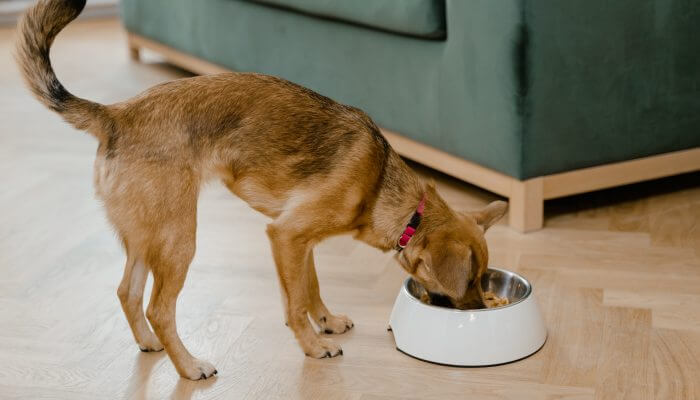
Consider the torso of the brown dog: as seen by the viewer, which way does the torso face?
to the viewer's right

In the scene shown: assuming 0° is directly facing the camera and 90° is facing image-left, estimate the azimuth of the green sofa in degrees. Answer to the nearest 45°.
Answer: approximately 45°

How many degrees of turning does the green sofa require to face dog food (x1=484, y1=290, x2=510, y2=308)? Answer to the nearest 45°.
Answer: approximately 45° to its left

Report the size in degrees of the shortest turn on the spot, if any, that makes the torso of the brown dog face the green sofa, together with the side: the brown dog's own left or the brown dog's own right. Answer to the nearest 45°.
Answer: approximately 45° to the brown dog's own left

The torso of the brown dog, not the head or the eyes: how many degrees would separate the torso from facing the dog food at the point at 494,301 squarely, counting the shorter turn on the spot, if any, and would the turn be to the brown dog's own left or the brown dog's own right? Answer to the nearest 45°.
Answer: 0° — it already faces it

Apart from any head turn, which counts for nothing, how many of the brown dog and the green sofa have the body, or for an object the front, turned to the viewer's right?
1

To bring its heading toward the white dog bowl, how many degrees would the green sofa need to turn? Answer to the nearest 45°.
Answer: approximately 45° to its left

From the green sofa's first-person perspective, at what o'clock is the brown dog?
The brown dog is roughly at 12 o'clock from the green sofa.
